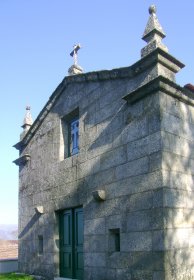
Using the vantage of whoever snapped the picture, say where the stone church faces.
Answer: facing the viewer and to the left of the viewer
